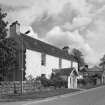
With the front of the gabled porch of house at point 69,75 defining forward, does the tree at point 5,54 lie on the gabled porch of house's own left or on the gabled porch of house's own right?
on the gabled porch of house's own right

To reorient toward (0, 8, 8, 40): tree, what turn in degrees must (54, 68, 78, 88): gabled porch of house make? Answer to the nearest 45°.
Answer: approximately 90° to its right

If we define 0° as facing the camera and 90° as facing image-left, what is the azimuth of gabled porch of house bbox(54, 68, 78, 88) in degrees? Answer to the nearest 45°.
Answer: approximately 315°

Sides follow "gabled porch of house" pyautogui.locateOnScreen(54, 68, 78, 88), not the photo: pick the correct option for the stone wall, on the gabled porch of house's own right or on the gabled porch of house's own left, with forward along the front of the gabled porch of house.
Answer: on the gabled porch of house's own right
